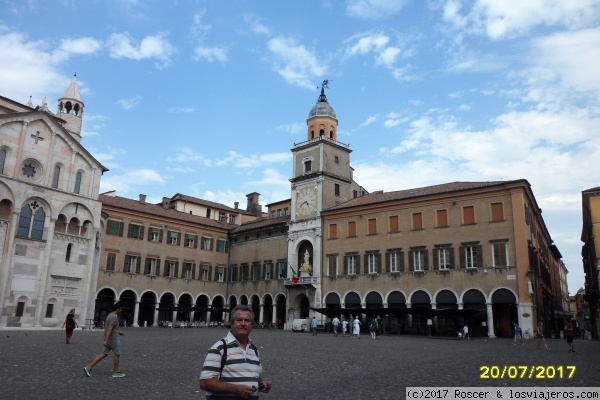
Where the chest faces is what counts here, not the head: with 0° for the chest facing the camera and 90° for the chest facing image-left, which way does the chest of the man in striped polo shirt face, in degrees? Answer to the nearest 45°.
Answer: approximately 315°

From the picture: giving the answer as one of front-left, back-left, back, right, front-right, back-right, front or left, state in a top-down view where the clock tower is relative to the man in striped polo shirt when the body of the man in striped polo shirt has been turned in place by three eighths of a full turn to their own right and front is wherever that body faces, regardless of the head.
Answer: right
